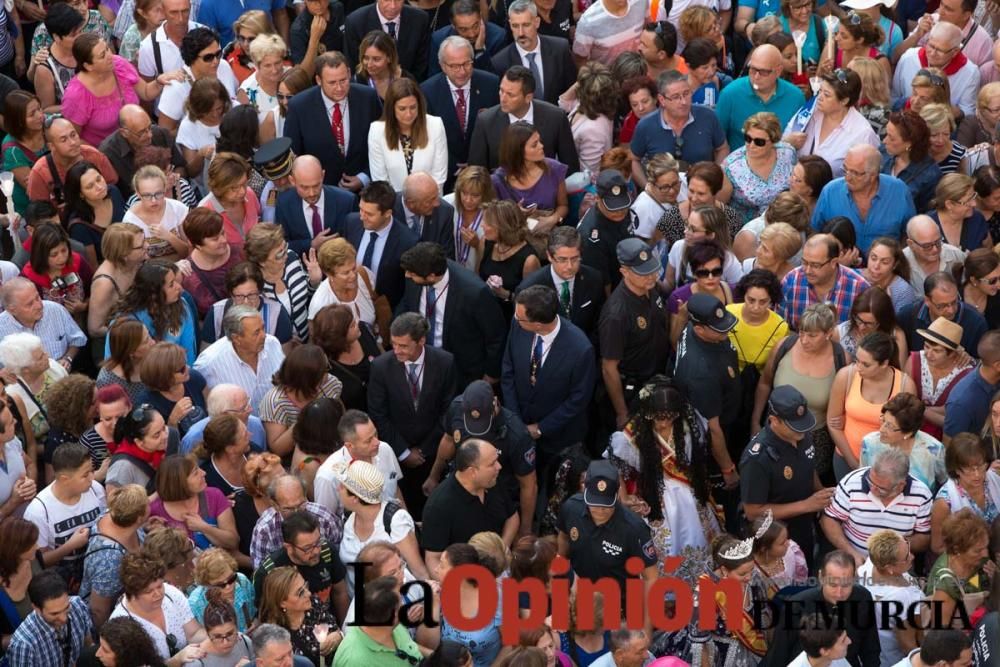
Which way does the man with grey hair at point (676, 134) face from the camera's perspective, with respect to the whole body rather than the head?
toward the camera

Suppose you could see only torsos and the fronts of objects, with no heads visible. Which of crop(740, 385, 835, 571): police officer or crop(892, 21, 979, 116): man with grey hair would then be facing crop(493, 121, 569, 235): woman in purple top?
the man with grey hair

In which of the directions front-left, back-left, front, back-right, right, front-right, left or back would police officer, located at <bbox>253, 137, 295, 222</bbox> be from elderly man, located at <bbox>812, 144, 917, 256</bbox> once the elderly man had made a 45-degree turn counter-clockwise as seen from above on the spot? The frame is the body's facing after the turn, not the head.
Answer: back-right

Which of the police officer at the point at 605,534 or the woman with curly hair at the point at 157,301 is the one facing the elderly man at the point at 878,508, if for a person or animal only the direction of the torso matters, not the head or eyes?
the woman with curly hair

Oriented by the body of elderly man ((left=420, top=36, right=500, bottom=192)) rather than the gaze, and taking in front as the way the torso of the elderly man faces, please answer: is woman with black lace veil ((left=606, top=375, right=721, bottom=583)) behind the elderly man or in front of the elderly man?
in front

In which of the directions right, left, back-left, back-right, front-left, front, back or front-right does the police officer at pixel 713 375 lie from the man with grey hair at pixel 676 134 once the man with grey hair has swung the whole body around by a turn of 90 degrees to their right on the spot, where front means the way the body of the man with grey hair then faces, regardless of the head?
left

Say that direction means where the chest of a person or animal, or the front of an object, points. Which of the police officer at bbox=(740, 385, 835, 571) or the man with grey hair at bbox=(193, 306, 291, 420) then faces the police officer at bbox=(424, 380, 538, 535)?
the man with grey hair

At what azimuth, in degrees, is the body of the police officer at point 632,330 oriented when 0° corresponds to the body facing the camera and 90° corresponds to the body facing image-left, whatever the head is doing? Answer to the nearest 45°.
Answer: approximately 315°

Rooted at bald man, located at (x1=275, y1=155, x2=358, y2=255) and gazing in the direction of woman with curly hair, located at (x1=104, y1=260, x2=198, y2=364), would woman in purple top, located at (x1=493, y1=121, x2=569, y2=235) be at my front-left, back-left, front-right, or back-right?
back-left

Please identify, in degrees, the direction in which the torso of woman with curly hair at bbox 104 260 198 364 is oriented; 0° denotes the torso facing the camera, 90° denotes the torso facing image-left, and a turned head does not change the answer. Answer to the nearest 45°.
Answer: approximately 315°

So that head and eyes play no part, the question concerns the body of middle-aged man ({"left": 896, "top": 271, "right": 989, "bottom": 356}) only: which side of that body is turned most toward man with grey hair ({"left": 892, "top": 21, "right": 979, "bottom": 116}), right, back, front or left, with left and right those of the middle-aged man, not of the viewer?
back

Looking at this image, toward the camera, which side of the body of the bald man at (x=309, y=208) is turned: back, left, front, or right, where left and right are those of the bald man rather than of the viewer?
front

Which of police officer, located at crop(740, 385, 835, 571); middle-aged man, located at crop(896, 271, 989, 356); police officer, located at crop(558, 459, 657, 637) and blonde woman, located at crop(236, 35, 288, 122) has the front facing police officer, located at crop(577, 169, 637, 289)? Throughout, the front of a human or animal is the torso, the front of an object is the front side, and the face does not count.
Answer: the blonde woman

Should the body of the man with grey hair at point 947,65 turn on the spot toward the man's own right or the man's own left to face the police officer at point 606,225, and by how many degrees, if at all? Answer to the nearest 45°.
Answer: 0° — they already face them

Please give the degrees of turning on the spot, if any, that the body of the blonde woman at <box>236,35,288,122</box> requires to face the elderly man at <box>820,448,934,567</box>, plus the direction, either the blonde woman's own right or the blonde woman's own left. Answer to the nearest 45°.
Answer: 0° — they already face them

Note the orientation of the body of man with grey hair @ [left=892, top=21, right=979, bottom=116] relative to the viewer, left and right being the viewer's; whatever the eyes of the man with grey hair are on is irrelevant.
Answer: facing the viewer and to the left of the viewer

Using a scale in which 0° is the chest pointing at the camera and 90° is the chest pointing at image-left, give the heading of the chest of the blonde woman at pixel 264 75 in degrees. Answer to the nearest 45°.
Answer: approximately 315°
